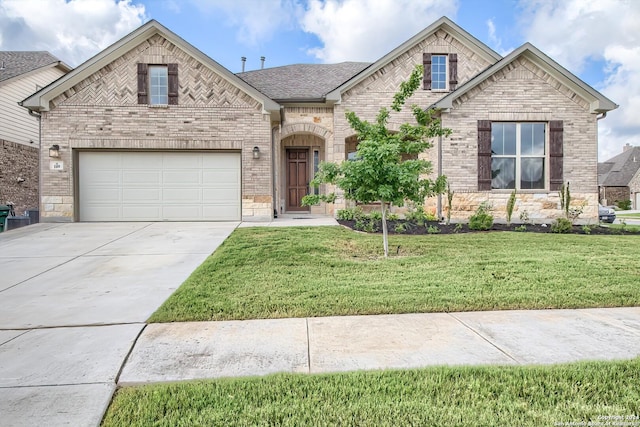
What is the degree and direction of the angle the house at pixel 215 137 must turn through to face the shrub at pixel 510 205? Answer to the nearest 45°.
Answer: approximately 90° to its left

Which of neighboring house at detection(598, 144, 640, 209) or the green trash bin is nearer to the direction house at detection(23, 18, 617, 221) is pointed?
the green trash bin

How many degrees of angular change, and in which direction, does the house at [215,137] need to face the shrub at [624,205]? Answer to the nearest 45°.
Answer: approximately 135° to its left

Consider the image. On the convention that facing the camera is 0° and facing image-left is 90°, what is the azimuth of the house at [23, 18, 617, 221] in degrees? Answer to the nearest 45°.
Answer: approximately 0°

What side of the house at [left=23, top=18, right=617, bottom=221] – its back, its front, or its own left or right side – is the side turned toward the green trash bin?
right

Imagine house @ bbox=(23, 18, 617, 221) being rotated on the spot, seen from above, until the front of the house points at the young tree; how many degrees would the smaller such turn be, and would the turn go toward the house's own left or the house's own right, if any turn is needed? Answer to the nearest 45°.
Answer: approximately 45° to the house's own left

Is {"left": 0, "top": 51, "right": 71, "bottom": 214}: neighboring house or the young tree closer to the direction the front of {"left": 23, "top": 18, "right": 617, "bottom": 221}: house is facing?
the young tree
